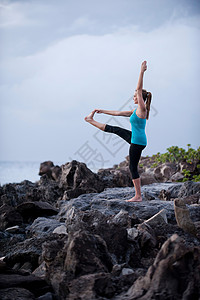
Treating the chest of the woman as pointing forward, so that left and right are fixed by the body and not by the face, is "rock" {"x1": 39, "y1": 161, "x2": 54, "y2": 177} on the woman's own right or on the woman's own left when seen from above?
on the woman's own right

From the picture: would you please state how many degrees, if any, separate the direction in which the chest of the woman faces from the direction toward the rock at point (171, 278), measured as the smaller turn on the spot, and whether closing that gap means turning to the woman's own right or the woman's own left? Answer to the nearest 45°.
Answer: approximately 90° to the woman's own left

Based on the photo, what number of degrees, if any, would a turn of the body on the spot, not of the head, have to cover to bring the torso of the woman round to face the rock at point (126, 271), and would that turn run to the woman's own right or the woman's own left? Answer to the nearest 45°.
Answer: approximately 90° to the woman's own left

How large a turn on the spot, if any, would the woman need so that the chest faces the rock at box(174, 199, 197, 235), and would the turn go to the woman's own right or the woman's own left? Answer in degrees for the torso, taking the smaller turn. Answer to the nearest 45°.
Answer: approximately 90° to the woman's own left

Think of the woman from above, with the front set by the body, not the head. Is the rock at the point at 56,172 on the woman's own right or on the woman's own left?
on the woman's own right

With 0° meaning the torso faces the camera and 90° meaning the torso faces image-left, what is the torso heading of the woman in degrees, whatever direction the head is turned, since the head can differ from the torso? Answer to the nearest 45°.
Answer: approximately 90°

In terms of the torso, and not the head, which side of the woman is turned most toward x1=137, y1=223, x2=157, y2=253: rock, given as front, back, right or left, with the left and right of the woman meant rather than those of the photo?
left
